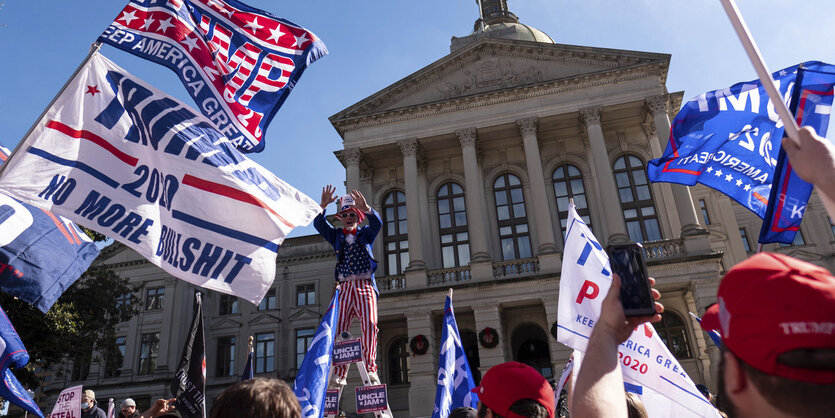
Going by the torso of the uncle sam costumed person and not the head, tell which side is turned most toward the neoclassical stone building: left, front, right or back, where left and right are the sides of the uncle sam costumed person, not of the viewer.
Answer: back

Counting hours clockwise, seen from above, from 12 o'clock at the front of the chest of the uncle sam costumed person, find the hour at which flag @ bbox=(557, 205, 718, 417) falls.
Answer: The flag is roughly at 11 o'clock from the uncle sam costumed person.

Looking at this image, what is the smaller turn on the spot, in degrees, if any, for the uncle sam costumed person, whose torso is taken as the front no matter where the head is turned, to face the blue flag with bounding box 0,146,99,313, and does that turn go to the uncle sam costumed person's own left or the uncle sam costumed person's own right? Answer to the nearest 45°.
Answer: approximately 45° to the uncle sam costumed person's own right

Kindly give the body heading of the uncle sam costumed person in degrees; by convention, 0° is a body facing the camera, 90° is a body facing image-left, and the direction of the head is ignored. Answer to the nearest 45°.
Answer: approximately 0°

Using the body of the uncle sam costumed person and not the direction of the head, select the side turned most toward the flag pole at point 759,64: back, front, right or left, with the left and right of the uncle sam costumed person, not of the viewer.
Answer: front

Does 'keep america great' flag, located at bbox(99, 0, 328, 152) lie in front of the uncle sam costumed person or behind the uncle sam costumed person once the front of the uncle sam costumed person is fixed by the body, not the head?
in front

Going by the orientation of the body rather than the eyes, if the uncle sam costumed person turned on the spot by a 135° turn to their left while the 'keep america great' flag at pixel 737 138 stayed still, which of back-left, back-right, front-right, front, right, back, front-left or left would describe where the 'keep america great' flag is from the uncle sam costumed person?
right

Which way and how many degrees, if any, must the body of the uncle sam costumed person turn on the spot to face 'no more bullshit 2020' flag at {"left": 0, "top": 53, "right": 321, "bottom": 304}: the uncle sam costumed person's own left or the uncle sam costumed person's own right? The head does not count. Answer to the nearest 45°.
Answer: approximately 45° to the uncle sam costumed person's own right

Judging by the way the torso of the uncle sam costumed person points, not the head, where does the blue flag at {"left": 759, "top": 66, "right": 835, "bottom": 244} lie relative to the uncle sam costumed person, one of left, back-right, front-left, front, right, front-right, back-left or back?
front-left

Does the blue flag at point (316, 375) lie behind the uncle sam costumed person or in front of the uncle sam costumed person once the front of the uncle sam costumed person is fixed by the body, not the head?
in front

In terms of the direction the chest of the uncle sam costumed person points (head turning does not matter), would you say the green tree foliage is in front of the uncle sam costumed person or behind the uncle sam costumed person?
behind
